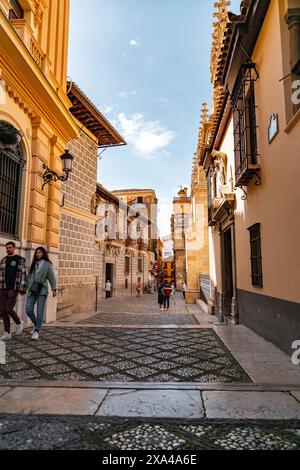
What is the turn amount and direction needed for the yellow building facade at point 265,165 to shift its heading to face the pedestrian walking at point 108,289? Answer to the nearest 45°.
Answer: approximately 45° to its right

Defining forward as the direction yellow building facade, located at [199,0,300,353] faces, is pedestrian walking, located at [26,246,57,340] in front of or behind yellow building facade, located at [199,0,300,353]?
in front

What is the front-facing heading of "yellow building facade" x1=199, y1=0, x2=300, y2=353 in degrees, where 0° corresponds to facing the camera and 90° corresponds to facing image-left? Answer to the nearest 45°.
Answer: approximately 90°

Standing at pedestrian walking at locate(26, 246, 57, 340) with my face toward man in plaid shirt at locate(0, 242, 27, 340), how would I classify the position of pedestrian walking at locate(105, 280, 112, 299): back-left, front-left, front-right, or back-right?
back-right

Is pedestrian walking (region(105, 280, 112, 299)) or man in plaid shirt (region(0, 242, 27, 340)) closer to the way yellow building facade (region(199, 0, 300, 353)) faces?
the man in plaid shirt

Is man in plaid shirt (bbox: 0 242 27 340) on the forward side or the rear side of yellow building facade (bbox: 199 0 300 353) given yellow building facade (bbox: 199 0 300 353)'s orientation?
on the forward side

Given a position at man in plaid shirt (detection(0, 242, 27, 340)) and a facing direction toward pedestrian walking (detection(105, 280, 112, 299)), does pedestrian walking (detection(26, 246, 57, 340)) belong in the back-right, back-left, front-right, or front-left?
front-right

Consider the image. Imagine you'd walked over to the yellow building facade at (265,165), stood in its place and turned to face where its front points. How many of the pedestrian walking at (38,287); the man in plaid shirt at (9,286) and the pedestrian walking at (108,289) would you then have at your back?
0
